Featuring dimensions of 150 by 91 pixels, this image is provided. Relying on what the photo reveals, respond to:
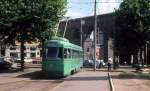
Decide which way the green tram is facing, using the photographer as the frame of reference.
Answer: facing the viewer and to the left of the viewer
